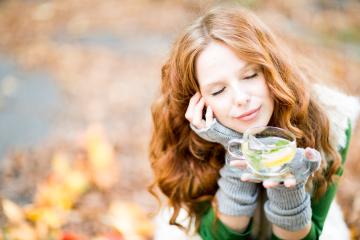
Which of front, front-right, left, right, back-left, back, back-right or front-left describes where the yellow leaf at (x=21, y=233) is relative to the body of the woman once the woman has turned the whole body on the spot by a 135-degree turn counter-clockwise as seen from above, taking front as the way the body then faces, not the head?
back-left

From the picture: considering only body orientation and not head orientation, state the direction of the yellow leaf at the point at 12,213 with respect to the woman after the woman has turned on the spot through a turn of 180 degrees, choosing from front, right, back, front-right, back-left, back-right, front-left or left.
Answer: left

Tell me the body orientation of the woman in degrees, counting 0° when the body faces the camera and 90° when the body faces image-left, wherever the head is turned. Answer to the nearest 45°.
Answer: approximately 0°
